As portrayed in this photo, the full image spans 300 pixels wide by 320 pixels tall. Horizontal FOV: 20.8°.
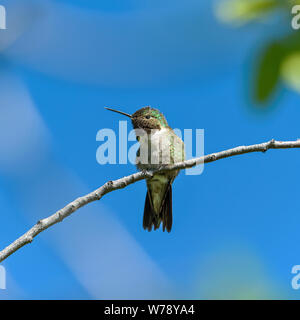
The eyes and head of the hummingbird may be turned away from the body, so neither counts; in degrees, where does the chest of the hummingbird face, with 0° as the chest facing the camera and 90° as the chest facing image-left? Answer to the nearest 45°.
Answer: approximately 45°
